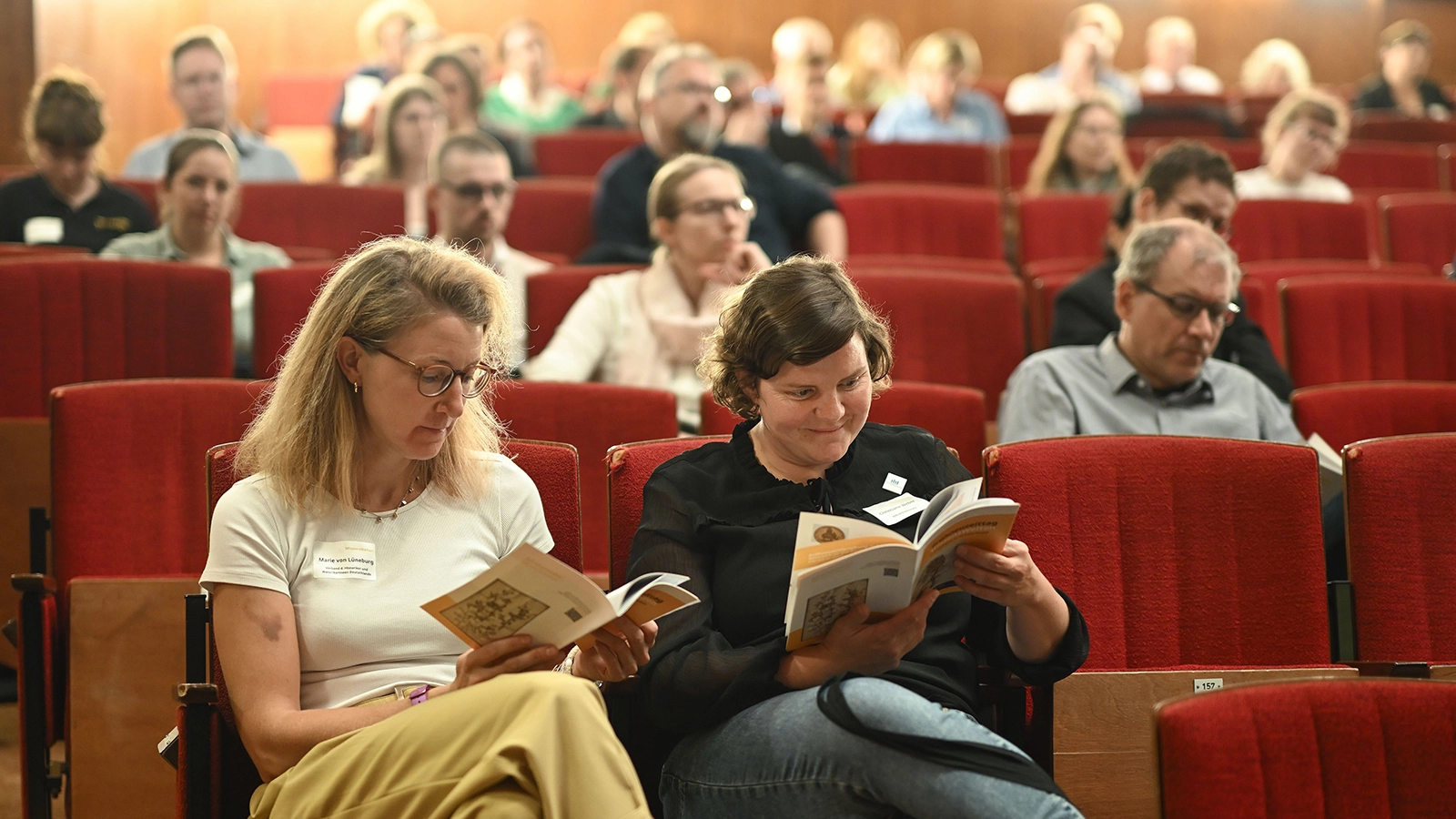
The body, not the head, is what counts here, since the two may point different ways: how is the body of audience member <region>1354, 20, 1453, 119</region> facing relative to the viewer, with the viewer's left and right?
facing the viewer

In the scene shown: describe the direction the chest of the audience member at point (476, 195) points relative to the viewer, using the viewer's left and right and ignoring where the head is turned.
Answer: facing the viewer and to the right of the viewer

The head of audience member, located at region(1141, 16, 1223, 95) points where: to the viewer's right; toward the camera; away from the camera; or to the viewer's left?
toward the camera

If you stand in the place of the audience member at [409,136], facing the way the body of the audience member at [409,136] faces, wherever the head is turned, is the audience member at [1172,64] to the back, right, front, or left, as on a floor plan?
left

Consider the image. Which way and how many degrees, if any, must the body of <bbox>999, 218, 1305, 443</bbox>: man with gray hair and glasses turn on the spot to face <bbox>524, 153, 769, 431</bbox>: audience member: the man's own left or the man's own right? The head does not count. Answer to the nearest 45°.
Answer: approximately 135° to the man's own right

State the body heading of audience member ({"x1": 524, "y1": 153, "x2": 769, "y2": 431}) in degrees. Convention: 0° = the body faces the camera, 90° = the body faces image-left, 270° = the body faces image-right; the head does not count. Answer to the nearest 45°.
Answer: approximately 315°

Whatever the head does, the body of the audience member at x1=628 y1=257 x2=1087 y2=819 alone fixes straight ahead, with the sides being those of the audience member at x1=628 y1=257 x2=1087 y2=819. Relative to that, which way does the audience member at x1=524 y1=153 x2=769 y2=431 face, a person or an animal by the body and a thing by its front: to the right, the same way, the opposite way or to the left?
the same way

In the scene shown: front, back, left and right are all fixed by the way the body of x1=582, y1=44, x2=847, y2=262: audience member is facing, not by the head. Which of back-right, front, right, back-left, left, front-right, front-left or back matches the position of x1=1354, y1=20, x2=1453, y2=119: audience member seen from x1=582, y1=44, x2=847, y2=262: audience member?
left

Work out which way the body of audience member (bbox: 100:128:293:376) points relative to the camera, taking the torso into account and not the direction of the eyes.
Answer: toward the camera

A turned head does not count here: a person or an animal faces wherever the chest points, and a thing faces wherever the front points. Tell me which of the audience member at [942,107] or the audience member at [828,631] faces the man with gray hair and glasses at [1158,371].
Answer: the audience member at [942,107]

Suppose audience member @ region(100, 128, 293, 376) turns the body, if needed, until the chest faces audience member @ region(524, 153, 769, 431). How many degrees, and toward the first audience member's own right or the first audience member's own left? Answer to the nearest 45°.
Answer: approximately 45° to the first audience member's own left

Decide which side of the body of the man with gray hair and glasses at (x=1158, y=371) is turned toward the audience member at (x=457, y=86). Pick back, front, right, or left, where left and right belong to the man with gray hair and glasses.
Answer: back

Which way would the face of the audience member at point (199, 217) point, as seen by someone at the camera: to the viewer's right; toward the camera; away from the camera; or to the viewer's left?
toward the camera

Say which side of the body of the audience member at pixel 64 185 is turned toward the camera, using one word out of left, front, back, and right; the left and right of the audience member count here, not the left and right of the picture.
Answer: front

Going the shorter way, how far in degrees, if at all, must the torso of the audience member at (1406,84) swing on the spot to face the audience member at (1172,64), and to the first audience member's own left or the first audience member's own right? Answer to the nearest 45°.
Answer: approximately 135° to the first audience member's own right

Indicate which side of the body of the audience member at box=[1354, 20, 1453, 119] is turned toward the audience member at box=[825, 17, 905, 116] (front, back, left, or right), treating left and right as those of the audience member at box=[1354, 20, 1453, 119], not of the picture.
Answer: right
